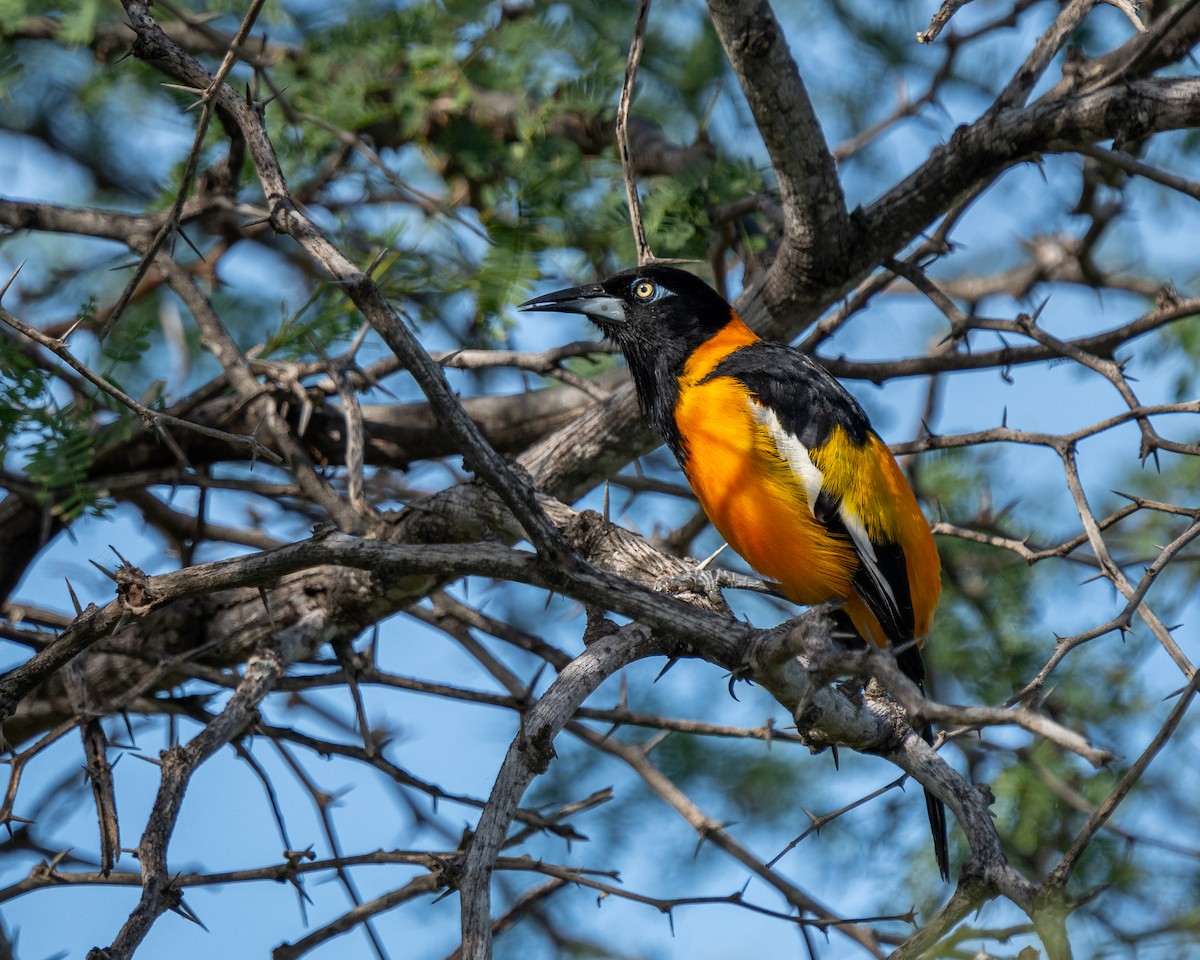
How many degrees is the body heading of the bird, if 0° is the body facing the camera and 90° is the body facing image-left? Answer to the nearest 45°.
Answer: approximately 90°
